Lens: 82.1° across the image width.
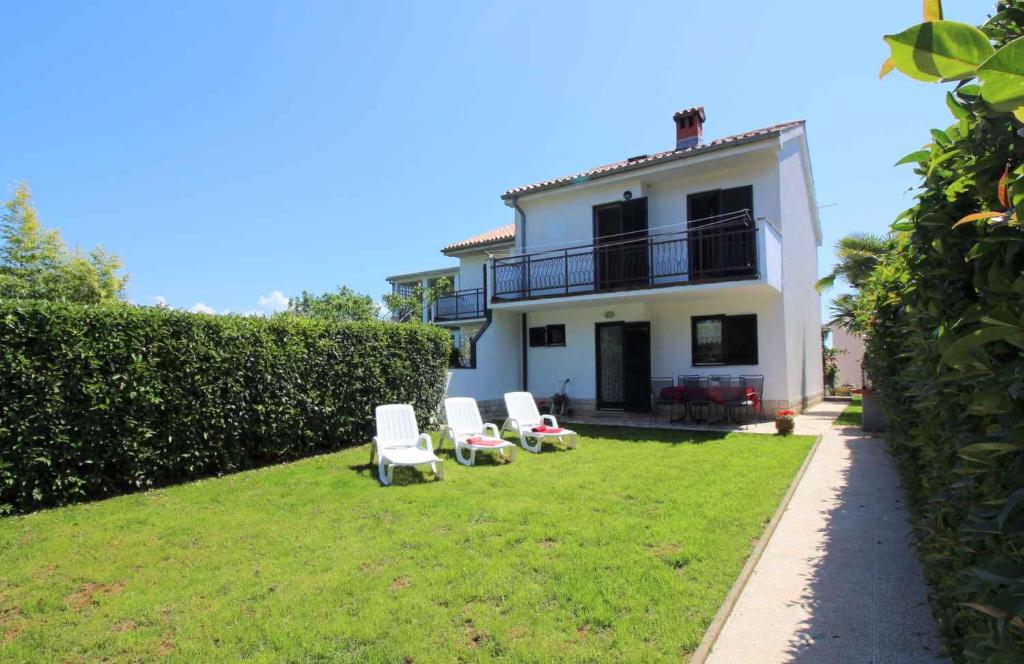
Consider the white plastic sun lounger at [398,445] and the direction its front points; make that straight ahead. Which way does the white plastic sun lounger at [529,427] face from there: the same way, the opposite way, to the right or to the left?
the same way

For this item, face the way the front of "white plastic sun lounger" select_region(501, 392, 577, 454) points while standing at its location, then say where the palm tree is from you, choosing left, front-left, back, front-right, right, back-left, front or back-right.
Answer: left

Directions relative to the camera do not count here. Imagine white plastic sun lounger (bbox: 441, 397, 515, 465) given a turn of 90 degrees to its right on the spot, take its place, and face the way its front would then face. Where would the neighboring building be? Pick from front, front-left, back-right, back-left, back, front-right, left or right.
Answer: back

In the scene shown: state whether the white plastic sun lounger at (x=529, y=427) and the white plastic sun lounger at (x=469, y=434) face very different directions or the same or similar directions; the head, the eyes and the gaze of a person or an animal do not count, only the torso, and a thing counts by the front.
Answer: same or similar directions

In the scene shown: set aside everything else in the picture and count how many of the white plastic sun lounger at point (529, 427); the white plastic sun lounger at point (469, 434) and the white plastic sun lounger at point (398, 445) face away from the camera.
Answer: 0

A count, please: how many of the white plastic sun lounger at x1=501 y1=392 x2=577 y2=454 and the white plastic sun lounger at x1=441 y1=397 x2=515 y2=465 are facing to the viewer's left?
0

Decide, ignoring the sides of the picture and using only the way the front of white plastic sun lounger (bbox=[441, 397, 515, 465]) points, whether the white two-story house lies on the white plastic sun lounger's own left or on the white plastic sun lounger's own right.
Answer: on the white plastic sun lounger's own left

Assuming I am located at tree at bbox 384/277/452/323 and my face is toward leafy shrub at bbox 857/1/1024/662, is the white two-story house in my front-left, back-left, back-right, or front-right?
front-left

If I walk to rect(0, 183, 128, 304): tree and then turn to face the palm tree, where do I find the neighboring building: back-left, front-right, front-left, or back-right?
front-left

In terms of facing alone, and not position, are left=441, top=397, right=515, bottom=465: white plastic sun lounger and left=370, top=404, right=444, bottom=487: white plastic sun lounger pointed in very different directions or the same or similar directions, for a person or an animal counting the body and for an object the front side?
same or similar directions

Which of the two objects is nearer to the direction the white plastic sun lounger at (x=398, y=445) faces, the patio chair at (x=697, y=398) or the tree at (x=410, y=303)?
the patio chair

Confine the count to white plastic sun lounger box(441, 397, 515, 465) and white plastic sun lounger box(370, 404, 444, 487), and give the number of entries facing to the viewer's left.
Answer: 0

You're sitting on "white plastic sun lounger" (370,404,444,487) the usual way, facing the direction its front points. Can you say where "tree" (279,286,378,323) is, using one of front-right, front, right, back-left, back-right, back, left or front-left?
back-left

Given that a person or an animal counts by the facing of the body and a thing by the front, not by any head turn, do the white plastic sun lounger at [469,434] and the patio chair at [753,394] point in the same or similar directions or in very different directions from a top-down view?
very different directions

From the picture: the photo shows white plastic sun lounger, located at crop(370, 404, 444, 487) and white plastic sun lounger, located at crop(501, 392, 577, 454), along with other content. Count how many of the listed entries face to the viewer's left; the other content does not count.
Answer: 0

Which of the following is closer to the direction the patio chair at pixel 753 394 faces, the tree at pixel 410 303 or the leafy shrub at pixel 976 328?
the tree
